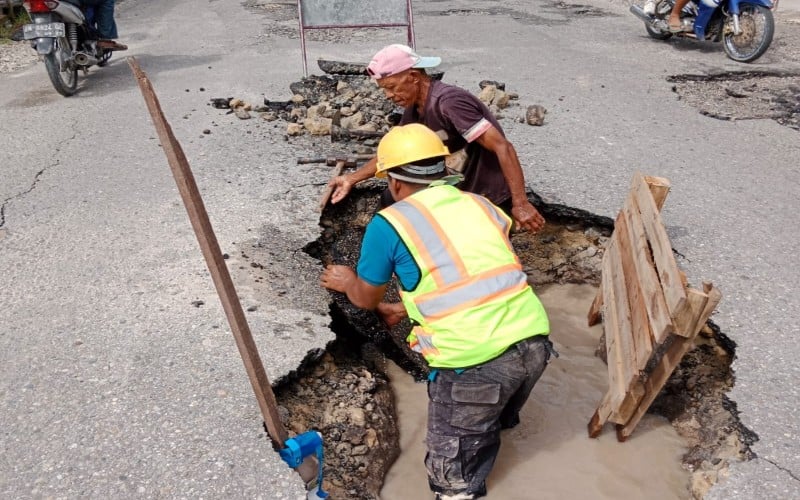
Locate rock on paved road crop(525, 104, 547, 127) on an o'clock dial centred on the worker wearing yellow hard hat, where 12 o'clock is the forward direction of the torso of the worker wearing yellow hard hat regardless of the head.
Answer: The rock on paved road is roughly at 2 o'clock from the worker wearing yellow hard hat.

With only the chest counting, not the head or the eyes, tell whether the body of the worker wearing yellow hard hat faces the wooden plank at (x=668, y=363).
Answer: no

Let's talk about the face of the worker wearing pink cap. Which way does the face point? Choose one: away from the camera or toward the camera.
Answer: toward the camera

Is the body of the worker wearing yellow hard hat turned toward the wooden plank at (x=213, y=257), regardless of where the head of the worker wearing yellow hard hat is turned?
no

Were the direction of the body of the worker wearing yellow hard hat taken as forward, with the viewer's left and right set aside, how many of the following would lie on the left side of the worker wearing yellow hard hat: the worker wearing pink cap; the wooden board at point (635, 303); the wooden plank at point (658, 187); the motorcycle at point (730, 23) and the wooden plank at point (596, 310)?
0

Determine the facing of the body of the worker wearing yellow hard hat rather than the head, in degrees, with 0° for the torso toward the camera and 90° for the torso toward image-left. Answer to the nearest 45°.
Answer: approximately 135°

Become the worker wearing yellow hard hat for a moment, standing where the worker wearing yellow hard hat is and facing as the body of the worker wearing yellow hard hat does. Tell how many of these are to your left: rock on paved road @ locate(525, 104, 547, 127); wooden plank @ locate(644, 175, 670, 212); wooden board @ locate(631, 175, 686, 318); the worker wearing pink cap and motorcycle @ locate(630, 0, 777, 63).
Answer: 0

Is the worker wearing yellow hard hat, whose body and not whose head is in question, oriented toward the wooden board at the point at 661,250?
no

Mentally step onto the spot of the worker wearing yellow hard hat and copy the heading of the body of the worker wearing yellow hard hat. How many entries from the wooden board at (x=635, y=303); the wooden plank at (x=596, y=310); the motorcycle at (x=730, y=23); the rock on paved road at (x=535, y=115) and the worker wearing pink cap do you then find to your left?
0

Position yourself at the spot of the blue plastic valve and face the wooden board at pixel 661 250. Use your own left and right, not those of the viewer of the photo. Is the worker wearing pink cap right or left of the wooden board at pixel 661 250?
left

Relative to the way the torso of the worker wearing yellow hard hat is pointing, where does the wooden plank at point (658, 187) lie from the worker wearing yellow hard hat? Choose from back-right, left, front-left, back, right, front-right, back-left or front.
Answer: right

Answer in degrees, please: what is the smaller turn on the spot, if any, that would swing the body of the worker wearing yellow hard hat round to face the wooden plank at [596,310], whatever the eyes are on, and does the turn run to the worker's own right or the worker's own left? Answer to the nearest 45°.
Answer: approximately 90° to the worker's own right

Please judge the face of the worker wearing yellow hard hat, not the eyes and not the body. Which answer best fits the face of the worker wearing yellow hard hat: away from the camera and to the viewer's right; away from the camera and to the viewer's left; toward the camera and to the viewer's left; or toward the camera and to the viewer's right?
away from the camera and to the viewer's left

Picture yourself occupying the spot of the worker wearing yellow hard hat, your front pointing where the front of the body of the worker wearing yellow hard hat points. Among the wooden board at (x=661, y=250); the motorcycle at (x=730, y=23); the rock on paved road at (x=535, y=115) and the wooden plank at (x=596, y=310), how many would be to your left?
0

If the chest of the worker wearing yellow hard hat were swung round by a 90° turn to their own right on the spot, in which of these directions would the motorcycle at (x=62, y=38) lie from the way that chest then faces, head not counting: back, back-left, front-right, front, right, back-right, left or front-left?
left
